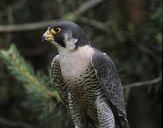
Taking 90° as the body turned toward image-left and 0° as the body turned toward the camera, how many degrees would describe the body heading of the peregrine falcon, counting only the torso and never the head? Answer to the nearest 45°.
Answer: approximately 45°

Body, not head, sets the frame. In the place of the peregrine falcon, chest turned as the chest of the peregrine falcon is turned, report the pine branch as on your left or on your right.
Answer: on your right
